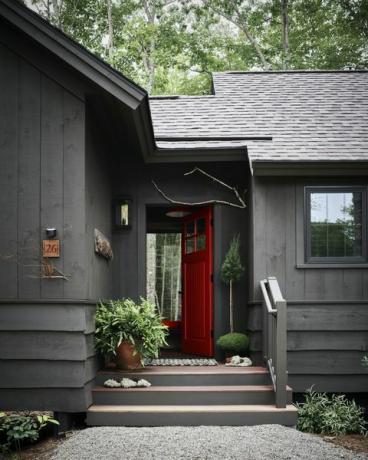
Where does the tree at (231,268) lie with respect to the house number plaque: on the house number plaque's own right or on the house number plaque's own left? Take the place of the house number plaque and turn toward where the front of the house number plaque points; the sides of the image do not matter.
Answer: on the house number plaque's own left

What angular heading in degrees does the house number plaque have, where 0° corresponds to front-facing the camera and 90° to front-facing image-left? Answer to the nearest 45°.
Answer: approximately 0°

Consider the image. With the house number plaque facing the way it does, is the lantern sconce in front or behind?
behind

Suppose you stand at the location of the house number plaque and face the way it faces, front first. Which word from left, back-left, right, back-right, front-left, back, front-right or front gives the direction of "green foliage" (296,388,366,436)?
left

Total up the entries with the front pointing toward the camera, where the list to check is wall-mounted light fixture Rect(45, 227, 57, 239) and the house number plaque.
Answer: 2

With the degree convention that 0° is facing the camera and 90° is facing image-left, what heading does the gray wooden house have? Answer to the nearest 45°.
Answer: approximately 0°
